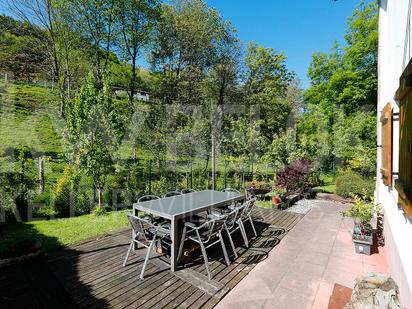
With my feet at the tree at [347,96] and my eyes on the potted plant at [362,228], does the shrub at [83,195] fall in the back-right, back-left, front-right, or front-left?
front-right

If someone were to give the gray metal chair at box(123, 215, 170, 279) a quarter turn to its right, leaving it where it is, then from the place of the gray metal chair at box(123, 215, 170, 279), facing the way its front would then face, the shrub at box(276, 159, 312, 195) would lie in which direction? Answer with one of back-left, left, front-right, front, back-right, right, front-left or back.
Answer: left

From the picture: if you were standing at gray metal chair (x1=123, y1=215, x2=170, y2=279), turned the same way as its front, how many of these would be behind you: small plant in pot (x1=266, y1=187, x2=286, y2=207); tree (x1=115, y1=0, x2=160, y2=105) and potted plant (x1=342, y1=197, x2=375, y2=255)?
0

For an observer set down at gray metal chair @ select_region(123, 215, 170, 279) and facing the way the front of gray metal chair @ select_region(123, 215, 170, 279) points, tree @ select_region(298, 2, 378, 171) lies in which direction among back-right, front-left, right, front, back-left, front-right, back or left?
front

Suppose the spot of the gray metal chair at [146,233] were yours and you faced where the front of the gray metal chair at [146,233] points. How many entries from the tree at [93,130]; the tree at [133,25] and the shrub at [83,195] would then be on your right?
0

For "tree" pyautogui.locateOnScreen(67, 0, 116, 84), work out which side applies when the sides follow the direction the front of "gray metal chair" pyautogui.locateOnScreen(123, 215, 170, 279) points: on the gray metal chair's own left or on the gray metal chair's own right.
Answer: on the gray metal chair's own left

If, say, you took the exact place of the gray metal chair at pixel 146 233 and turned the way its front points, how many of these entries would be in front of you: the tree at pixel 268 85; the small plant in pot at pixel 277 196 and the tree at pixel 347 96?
3

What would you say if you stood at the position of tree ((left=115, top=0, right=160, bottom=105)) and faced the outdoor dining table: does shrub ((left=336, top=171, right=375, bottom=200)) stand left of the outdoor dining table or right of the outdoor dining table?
left

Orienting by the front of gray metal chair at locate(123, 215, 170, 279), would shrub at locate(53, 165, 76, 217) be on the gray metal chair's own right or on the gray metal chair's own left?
on the gray metal chair's own left

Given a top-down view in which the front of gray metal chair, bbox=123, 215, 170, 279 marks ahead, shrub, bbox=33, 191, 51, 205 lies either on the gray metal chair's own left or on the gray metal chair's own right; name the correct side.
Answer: on the gray metal chair's own left

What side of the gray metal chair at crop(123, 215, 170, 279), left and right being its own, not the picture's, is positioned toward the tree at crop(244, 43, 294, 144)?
front

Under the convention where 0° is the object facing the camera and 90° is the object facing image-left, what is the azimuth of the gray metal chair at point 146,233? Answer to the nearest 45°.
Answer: approximately 225°

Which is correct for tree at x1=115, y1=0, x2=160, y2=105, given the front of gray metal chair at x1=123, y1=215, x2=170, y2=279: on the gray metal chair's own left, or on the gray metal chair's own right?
on the gray metal chair's own left

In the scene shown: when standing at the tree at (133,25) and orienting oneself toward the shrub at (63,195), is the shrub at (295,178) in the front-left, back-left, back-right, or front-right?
front-left

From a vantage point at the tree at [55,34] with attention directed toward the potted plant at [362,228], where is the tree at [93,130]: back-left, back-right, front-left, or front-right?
front-right

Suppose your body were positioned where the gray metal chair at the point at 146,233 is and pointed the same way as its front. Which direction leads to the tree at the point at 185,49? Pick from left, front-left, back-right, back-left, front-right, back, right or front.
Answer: front-left

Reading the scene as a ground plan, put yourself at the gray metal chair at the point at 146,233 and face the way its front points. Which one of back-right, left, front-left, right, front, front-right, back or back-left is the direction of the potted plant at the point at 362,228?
front-right
